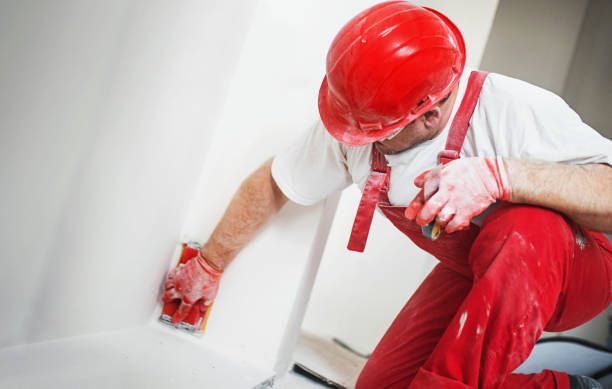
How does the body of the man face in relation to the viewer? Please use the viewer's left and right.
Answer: facing the viewer and to the left of the viewer
